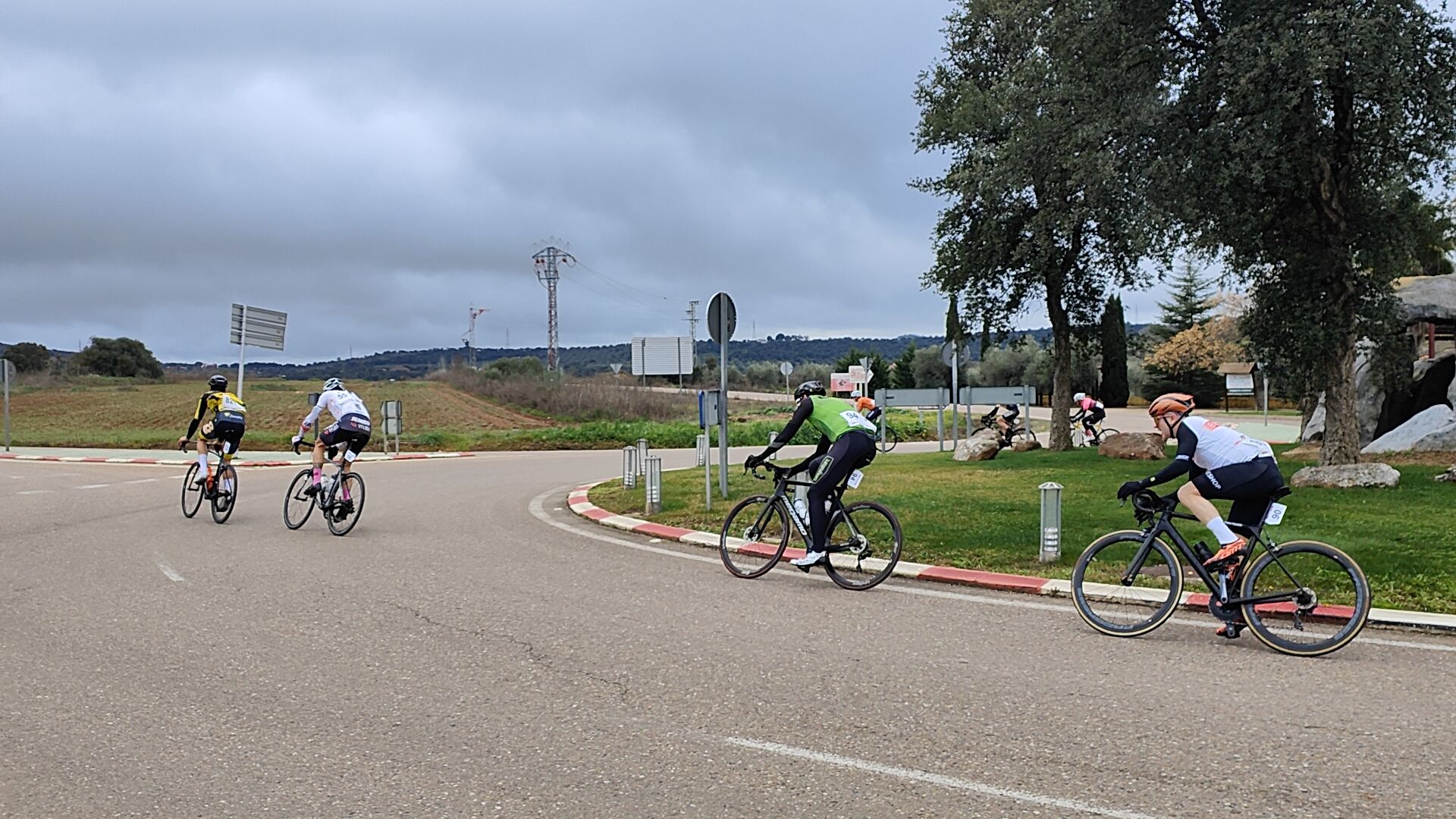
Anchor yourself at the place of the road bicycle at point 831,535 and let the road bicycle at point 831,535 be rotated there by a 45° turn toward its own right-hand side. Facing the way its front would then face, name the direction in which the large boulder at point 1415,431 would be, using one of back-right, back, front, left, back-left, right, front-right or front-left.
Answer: front-right

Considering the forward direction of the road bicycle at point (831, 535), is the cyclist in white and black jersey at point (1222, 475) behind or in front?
behind

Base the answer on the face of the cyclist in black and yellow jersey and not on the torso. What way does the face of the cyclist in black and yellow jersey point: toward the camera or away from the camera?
away from the camera

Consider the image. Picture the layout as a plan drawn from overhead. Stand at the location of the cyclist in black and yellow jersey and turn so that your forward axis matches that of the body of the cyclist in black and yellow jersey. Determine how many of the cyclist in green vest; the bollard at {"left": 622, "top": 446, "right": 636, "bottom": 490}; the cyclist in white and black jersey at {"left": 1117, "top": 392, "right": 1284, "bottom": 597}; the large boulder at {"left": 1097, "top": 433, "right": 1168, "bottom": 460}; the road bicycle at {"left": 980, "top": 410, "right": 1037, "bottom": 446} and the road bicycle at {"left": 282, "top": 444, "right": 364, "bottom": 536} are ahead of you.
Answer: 0

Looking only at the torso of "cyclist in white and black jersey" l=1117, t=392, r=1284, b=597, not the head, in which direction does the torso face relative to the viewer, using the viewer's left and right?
facing to the left of the viewer

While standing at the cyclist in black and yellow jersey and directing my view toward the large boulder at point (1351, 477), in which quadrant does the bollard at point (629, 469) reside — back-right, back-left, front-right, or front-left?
front-left

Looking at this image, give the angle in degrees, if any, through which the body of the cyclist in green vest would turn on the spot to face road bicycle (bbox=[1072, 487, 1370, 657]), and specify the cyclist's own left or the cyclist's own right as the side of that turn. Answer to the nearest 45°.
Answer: approximately 180°

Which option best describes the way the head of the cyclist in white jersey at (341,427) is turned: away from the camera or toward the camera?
away from the camera

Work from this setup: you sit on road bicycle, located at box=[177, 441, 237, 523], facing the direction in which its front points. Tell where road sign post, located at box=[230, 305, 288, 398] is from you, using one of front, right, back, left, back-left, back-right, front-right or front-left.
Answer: front-right

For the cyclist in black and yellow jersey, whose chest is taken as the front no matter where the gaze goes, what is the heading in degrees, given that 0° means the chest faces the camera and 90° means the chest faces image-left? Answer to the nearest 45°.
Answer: approximately 135°

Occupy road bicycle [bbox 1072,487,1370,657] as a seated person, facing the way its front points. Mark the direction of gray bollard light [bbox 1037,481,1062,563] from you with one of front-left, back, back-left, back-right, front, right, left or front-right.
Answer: front-right

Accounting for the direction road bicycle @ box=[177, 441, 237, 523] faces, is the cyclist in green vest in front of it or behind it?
behind

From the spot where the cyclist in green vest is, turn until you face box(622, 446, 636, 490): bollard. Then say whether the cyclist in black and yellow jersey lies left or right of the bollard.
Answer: left

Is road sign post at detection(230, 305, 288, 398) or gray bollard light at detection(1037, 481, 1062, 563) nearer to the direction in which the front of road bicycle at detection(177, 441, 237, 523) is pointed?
the road sign post

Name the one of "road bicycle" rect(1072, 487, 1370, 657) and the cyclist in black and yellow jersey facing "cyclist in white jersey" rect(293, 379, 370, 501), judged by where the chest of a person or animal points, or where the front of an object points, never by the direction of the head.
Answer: the road bicycle

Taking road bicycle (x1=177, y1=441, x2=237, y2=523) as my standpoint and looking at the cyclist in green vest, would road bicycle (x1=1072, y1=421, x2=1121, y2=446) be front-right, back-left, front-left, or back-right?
front-left

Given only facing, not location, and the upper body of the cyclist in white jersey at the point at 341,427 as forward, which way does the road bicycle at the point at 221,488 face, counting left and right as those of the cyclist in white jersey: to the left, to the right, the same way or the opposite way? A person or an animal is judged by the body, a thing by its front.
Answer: the same way

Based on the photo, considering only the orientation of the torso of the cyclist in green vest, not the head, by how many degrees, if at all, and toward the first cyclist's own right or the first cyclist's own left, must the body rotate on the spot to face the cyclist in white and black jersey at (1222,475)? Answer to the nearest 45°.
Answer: approximately 180°

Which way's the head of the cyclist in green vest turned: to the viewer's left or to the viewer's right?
to the viewer's left

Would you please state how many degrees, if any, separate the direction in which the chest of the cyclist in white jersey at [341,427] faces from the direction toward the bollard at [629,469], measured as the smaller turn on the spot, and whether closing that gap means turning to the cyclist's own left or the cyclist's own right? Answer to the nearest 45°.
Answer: approximately 90° to the cyclist's own right

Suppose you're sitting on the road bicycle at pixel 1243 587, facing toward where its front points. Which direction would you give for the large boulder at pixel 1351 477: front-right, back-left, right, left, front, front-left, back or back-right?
right

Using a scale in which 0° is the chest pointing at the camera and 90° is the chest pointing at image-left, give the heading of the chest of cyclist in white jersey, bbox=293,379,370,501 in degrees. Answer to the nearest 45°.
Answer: approximately 135°
